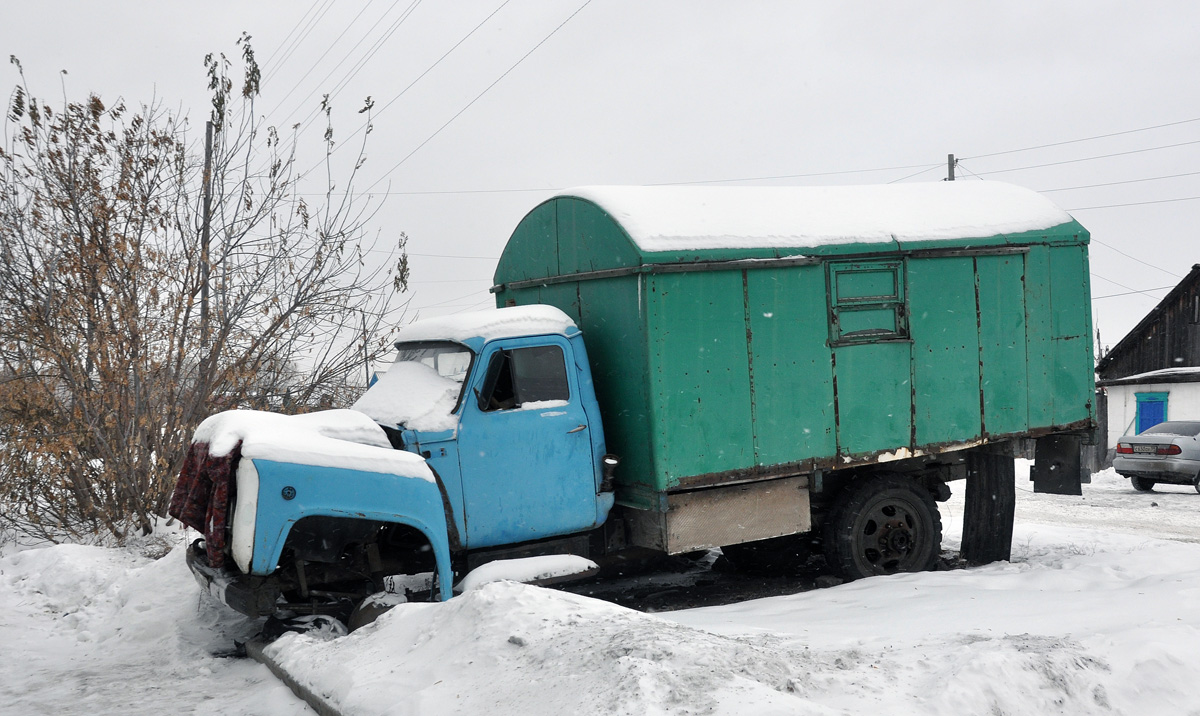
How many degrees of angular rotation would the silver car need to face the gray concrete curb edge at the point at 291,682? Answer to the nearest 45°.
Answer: approximately 135° to its right

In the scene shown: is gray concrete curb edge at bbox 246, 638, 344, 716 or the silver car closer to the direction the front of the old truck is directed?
the gray concrete curb edge

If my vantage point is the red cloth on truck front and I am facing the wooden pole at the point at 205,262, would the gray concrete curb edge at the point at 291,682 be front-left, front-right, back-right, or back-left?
back-right

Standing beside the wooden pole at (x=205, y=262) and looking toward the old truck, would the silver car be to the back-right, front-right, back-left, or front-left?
front-left

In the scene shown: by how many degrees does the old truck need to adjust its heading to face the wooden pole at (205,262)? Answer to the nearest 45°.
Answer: approximately 45° to its right

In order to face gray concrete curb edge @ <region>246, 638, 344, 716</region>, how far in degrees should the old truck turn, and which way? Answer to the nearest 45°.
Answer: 0° — it already faces it

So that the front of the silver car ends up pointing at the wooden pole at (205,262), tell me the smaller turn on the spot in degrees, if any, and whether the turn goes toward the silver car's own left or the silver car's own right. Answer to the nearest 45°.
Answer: approximately 180°

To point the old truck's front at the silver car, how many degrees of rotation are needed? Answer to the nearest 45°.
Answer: approximately 180°

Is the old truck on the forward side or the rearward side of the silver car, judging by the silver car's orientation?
on the rearward side

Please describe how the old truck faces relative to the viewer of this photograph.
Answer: facing the viewer and to the left of the viewer

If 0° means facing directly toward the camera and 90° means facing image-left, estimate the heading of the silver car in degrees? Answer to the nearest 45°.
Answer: approximately 225°
